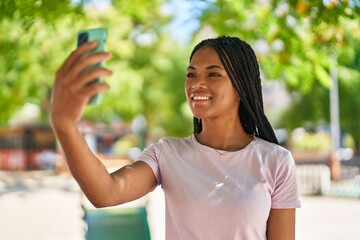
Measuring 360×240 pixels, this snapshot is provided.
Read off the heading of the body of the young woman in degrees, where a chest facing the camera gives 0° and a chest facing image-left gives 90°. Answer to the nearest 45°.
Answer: approximately 0°
